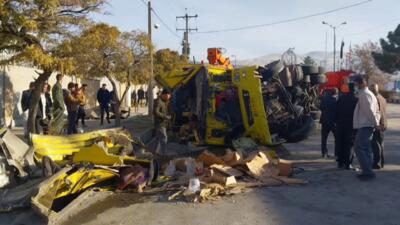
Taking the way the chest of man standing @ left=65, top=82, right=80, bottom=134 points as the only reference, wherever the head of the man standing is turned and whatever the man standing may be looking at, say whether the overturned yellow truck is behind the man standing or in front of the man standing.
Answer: in front

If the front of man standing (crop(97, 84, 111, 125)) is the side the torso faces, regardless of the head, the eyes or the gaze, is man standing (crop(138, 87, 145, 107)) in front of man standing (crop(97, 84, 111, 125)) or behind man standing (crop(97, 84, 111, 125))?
behind

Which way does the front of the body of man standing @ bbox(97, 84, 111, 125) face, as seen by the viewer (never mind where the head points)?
toward the camera

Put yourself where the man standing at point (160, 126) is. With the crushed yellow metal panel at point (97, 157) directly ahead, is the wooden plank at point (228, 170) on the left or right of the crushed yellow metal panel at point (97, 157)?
left

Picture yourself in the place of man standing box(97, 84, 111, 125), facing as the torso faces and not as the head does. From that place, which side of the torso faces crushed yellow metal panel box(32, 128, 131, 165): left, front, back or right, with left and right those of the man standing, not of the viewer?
front

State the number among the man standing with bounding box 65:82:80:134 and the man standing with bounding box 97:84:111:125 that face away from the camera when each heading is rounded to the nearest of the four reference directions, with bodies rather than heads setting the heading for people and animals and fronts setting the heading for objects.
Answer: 0

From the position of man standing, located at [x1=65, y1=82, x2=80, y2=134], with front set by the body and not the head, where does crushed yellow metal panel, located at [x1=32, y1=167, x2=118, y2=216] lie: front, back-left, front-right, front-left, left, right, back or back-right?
front-right

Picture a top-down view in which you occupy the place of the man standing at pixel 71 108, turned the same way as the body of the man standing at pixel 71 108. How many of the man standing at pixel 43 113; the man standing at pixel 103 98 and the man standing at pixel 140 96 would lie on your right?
1

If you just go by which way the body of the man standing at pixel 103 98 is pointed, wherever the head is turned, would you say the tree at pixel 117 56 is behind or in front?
behind

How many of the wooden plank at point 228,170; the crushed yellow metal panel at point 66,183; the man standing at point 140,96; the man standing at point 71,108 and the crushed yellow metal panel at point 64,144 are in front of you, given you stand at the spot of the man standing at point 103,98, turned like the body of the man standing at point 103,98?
4

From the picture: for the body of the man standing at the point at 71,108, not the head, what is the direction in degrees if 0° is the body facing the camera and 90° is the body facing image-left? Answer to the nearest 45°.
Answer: approximately 315°

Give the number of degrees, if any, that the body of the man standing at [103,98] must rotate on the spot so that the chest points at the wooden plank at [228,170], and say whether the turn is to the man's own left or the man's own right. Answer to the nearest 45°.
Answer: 0° — they already face it
